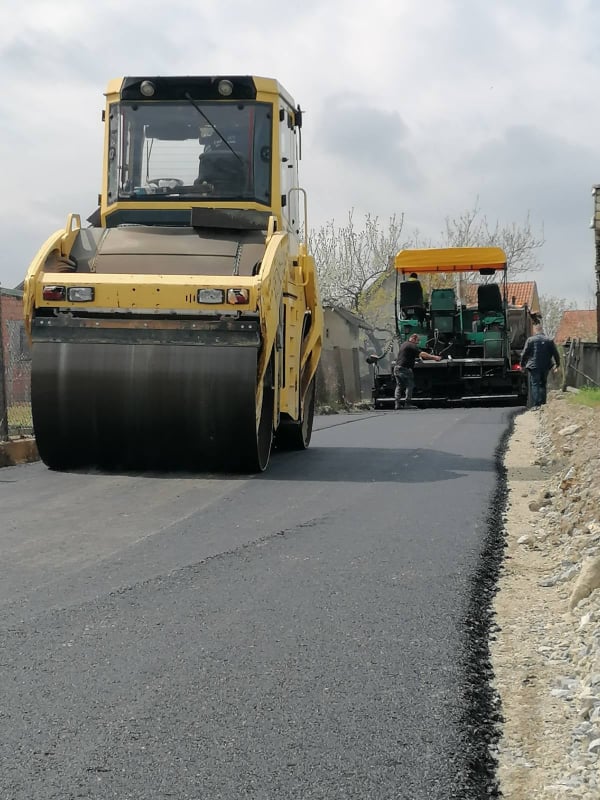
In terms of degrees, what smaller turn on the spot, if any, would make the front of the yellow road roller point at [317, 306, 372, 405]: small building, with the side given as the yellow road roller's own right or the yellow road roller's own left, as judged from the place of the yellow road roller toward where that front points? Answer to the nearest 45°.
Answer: approximately 180°

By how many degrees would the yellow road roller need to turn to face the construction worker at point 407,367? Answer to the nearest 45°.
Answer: approximately 180°

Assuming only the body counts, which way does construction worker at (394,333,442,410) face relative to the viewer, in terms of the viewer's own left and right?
facing away from the viewer and to the right of the viewer

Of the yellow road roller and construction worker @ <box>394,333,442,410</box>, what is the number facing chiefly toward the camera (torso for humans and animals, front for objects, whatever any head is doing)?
1

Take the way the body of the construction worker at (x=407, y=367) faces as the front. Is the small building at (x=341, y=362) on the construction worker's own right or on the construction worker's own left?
on the construction worker's own left

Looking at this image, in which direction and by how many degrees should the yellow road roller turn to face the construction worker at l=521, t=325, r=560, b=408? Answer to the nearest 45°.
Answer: approximately 135° to its left

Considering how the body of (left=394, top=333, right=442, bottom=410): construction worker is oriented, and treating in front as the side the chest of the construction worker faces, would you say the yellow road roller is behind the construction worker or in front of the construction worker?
behind
